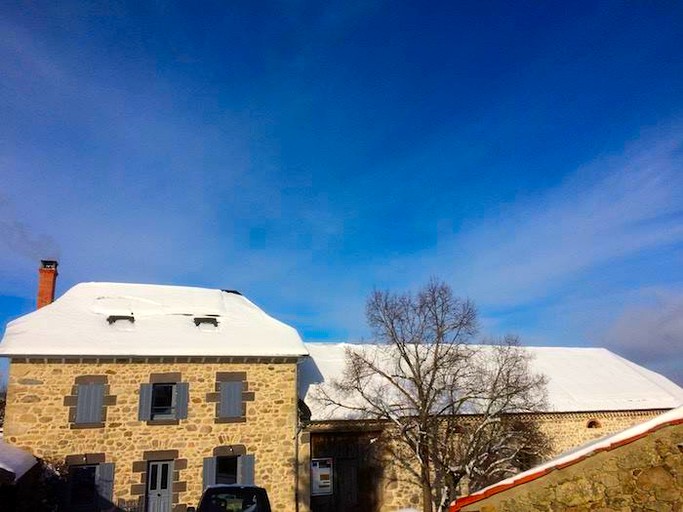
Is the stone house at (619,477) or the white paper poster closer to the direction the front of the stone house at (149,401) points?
the stone house

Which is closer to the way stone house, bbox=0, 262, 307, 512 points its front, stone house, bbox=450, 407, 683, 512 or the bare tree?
the stone house

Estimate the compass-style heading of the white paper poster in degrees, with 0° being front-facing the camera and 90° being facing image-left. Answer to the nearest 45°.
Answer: approximately 0°

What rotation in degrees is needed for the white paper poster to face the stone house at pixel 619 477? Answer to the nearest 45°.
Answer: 0° — it already faces it

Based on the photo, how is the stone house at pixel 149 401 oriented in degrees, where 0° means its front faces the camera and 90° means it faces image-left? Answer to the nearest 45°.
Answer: approximately 0°

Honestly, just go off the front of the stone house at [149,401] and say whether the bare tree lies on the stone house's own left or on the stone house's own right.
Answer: on the stone house's own left

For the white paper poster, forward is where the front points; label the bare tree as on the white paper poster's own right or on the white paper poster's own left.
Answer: on the white paper poster's own left

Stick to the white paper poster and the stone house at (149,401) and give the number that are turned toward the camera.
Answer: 2
